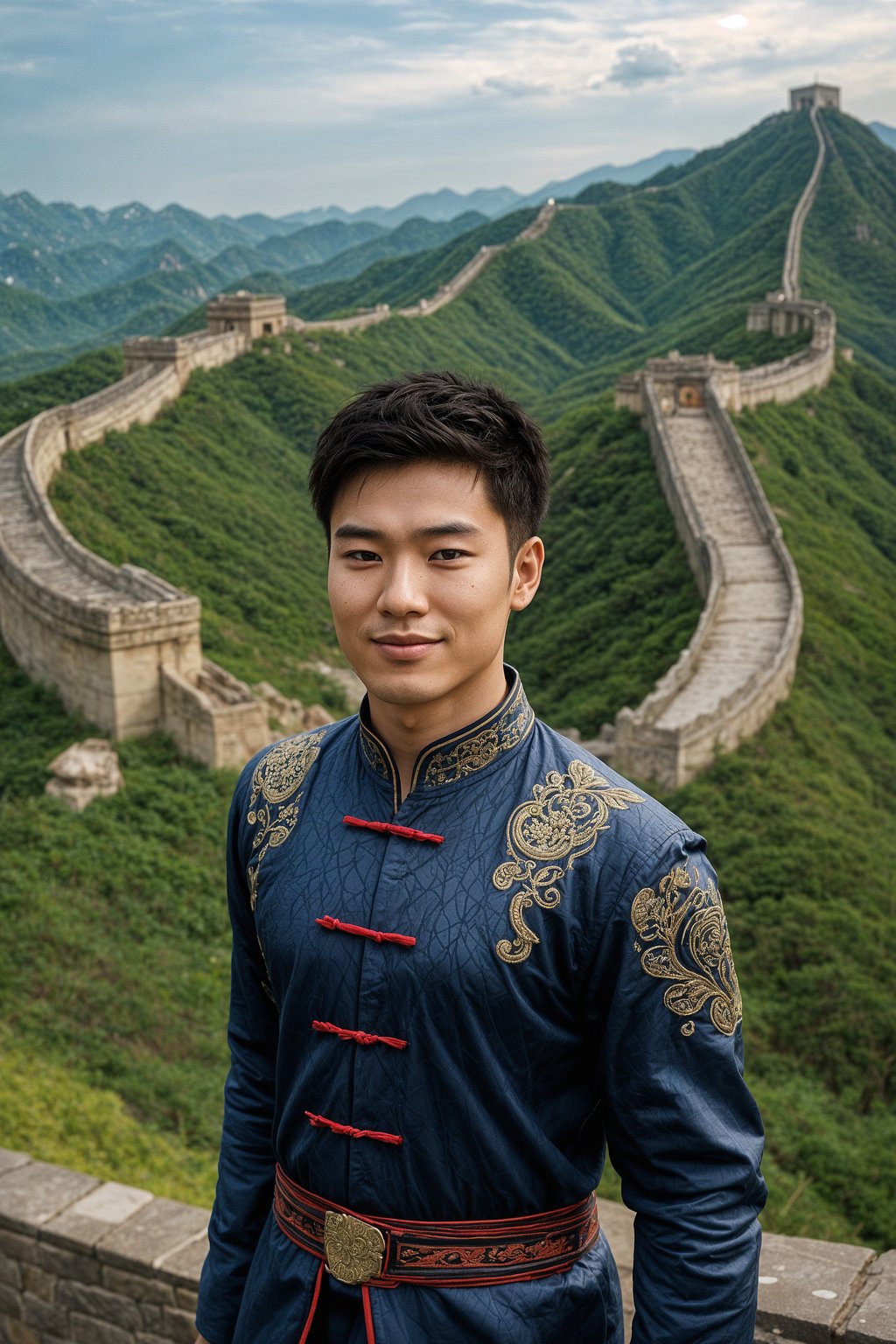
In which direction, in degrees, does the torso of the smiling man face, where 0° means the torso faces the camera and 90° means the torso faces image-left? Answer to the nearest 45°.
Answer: approximately 45°
